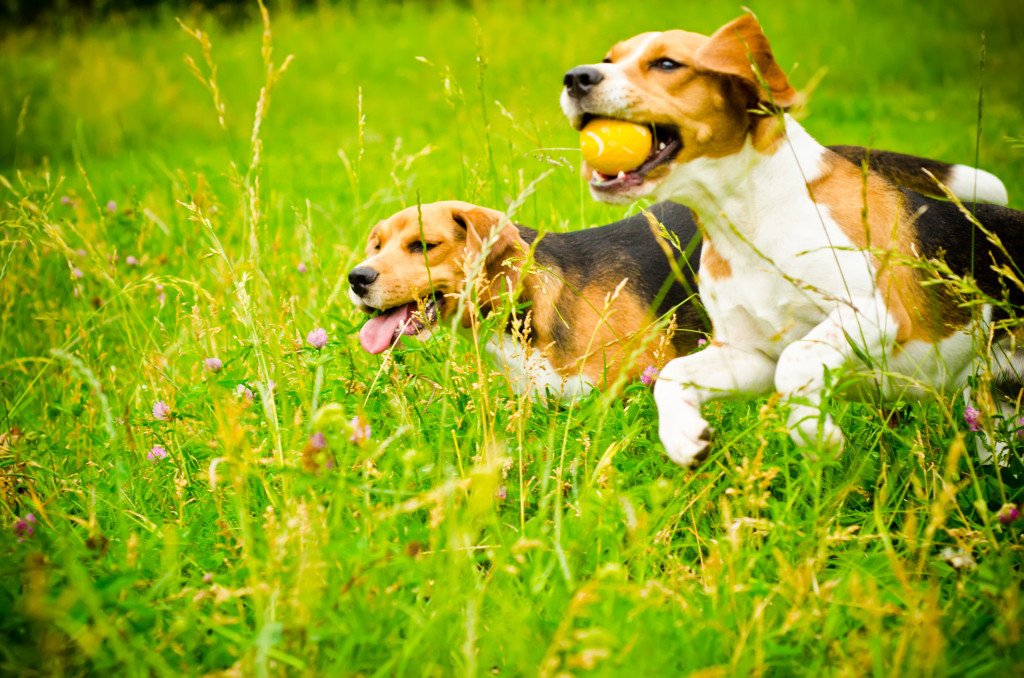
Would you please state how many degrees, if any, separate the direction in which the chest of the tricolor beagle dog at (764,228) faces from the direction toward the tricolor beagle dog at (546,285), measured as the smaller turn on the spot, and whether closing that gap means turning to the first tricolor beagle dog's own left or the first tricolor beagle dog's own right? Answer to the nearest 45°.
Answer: approximately 90° to the first tricolor beagle dog's own right

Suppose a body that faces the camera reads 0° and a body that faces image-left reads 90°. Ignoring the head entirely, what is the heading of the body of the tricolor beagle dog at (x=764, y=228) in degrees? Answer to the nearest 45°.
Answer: approximately 45°
